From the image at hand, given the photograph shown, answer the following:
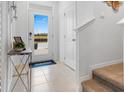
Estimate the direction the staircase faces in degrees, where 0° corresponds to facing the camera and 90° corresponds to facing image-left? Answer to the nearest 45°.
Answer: approximately 45°

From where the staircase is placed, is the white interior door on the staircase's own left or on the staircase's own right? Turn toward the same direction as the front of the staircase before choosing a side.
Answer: on the staircase's own right

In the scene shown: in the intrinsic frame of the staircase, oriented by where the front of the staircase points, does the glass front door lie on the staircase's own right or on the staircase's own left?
on the staircase's own right
